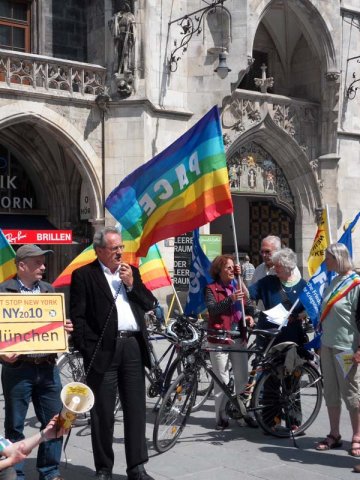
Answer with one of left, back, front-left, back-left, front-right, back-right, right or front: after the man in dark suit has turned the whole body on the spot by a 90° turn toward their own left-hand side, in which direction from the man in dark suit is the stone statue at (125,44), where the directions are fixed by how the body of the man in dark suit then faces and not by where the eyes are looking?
front-left

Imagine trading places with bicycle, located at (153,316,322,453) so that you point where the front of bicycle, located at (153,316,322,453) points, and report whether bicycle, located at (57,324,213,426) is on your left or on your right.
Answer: on your right

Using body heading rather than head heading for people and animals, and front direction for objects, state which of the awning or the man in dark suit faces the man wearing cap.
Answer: the awning

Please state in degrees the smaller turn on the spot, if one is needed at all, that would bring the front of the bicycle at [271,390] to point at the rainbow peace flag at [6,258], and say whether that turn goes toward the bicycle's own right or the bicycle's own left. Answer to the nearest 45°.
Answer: approximately 45° to the bicycle's own right

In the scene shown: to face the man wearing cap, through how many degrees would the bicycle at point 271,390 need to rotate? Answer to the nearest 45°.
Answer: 0° — it already faces them

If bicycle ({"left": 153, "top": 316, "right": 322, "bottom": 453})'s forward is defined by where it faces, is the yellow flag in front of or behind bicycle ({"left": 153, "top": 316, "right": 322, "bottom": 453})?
behind

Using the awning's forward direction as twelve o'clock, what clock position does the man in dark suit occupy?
The man in dark suit is roughly at 12 o'clock from the awning.

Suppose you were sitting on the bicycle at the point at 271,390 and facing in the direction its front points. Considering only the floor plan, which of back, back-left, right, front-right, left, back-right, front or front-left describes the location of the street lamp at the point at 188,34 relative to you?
back-right

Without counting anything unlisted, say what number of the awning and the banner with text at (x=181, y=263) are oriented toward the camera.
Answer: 2
